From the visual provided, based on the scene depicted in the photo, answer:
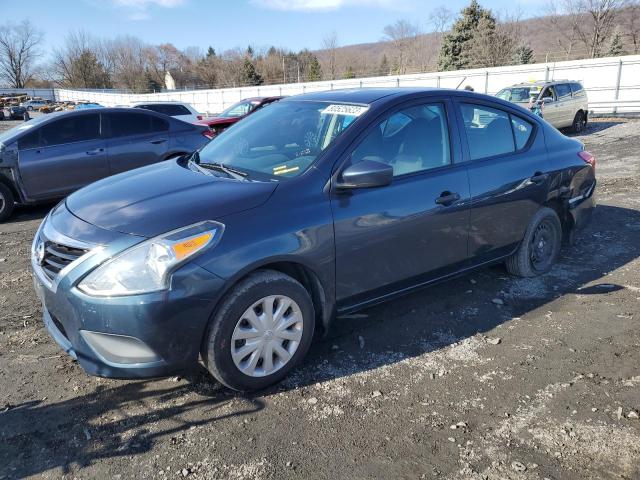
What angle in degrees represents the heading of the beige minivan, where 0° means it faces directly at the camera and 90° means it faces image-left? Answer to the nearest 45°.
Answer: approximately 45°

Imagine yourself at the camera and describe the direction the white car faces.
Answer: facing to the left of the viewer

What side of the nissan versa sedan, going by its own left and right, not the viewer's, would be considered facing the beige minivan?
back

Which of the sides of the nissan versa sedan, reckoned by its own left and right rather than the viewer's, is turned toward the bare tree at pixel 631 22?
back

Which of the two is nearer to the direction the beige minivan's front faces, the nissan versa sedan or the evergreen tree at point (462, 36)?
the nissan versa sedan

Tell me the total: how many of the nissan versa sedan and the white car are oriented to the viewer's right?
0

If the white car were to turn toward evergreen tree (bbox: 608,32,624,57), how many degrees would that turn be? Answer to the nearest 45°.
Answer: approximately 135° to its right

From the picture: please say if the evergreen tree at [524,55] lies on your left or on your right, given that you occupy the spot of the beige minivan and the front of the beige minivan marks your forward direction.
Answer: on your right

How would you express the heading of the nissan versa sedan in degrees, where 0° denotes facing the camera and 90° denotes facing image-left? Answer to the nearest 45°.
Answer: approximately 45°

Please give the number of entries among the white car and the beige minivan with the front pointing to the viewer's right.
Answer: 0
